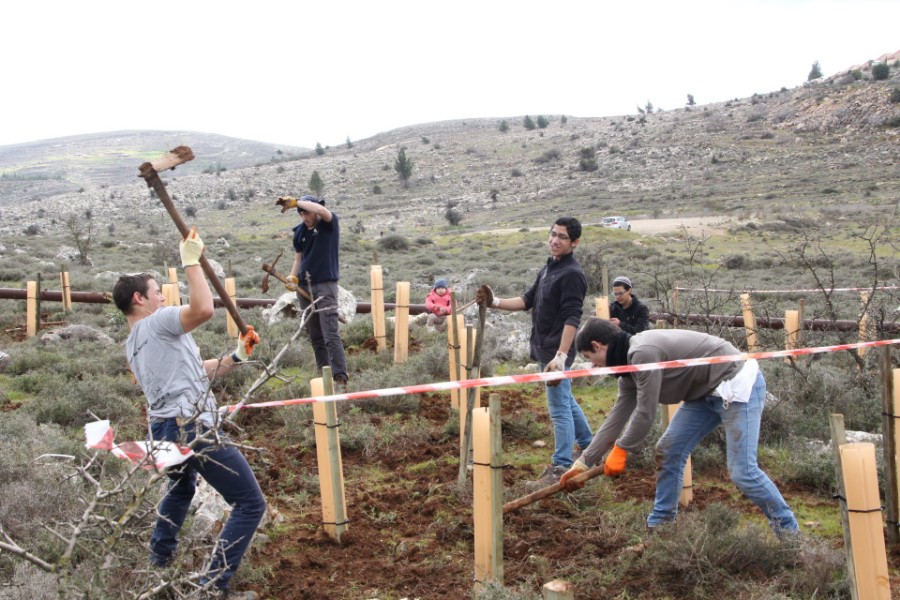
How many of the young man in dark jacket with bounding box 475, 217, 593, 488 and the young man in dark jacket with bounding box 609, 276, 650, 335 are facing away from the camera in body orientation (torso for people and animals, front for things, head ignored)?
0

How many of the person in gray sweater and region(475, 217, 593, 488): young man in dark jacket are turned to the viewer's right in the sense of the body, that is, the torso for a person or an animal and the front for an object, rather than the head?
0

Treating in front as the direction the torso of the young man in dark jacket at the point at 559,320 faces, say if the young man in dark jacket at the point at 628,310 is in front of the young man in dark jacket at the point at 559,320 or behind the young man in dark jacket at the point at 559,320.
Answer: behind

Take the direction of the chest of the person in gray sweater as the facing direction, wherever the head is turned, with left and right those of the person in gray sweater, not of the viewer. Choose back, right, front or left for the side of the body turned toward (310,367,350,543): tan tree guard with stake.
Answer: front

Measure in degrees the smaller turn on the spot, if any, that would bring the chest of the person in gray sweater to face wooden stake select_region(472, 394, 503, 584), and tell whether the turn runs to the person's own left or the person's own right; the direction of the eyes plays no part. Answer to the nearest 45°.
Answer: approximately 45° to the person's own left

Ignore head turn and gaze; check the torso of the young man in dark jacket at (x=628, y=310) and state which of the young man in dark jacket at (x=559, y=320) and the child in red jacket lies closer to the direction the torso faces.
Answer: the young man in dark jacket

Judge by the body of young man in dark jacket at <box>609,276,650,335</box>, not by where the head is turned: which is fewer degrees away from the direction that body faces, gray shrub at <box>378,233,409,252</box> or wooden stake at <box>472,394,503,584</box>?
the wooden stake

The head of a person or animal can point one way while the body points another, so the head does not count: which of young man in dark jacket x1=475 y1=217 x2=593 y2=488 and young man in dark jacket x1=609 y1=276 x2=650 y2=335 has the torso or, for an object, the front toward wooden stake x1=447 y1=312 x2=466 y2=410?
young man in dark jacket x1=609 y1=276 x2=650 y2=335

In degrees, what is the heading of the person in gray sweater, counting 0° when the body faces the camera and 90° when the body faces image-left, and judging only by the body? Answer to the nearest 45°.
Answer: approximately 90°

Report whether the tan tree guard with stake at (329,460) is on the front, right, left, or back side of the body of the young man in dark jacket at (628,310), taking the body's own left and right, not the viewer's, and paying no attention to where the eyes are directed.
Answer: front

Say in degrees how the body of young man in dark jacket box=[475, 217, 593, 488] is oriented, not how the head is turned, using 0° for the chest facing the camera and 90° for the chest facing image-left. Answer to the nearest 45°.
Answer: approximately 45°

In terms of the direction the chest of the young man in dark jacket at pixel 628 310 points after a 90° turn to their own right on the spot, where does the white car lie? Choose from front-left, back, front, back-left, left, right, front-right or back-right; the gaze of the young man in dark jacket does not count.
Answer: front-right

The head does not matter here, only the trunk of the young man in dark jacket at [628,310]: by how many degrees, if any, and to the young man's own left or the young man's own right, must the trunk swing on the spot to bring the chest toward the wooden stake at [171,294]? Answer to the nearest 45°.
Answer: approximately 45° to the young man's own right

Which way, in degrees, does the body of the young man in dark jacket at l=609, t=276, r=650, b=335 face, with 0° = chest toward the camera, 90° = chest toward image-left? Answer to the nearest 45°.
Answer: approximately 45°
